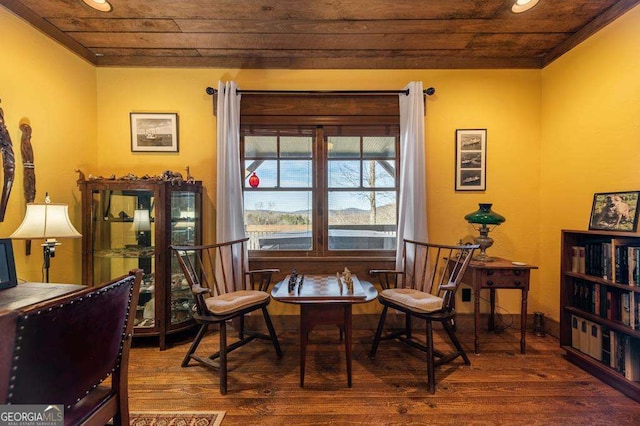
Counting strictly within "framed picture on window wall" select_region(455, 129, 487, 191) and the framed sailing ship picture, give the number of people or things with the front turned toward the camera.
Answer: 2

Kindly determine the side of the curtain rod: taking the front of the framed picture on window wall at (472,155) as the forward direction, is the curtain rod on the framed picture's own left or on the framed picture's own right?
on the framed picture's own right

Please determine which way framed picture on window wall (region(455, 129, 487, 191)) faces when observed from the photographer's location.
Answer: facing the viewer

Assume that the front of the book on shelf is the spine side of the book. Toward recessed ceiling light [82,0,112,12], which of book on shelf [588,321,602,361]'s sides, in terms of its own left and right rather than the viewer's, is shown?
front

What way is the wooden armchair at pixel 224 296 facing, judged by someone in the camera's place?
facing the viewer and to the right of the viewer

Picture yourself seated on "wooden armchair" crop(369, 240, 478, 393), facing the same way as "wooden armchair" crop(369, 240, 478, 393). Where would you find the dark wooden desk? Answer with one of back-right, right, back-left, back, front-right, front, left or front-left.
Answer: front

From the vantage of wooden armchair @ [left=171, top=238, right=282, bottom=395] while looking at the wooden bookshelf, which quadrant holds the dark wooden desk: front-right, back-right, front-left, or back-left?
back-right

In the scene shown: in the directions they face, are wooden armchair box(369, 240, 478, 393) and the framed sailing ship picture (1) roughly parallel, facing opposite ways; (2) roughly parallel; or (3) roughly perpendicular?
roughly perpendicular

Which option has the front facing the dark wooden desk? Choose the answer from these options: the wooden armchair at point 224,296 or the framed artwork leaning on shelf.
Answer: the framed artwork leaning on shelf

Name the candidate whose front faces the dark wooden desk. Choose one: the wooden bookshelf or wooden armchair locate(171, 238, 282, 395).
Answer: the wooden bookshelf

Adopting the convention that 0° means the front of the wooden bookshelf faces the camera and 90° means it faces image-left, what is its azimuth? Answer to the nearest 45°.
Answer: approximately 45°

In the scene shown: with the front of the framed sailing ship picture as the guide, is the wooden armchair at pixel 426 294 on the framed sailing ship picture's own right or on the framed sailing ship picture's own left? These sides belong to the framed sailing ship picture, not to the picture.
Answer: on the framed sailing ship picture's own left

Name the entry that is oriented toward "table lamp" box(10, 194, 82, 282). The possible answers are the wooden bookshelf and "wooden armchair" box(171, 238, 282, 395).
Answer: the wooden bookshelf

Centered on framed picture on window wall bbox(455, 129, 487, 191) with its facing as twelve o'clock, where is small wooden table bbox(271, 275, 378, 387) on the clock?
The small wooden table is roughly at 1 o'clock from the framed picture on window wall.

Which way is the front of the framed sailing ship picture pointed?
toward the camera

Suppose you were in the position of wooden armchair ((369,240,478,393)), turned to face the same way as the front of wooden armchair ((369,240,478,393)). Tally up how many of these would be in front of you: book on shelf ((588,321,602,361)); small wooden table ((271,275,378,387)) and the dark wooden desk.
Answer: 2

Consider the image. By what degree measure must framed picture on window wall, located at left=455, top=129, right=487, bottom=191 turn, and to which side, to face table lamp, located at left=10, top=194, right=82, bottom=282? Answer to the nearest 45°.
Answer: approximately 45° to its right

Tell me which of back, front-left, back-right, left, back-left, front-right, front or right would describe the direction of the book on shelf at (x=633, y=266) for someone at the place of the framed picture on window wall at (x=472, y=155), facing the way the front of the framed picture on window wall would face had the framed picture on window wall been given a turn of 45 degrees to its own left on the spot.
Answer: front
